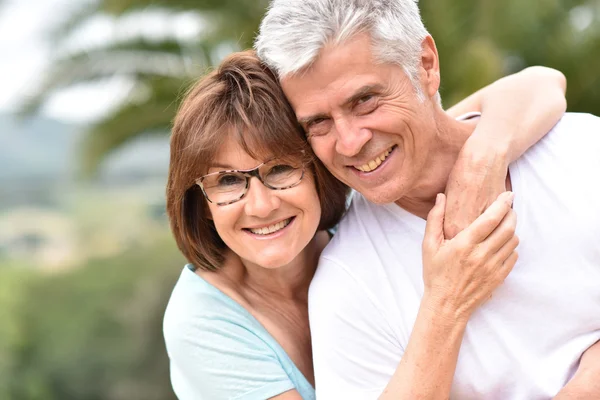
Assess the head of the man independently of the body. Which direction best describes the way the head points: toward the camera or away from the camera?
toward the camera

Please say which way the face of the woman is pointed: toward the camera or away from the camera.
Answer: toward the camera

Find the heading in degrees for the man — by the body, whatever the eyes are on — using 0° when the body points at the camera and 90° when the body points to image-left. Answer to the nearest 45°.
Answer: approximately 45°
